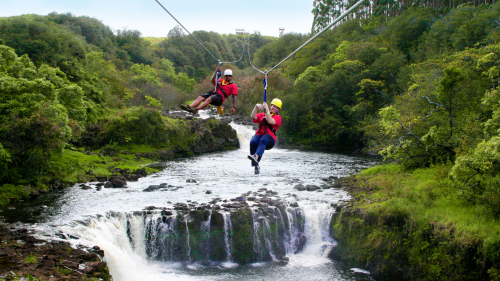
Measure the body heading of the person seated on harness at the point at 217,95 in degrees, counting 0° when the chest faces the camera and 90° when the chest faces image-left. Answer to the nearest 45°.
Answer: approximately 45°

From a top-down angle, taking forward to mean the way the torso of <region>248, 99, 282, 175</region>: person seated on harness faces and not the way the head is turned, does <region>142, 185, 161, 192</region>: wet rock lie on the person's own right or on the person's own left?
on the person's own right

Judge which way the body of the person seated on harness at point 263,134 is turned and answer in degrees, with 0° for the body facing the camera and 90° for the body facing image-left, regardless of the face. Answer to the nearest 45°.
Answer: approximately 45°
